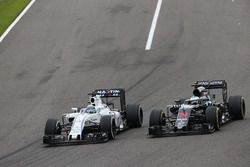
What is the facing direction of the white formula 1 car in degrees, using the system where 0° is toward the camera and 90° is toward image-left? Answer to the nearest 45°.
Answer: approximately 45°
